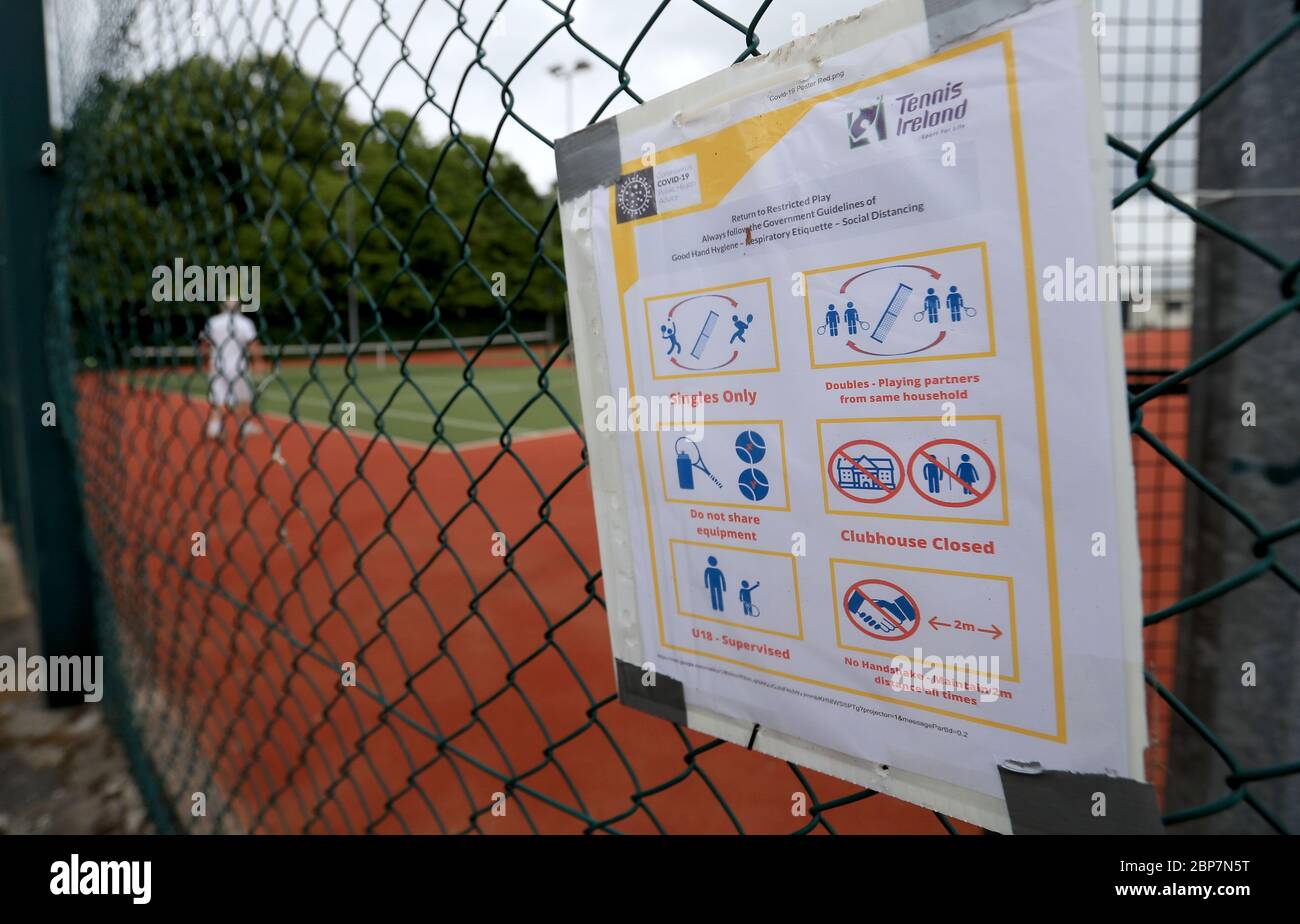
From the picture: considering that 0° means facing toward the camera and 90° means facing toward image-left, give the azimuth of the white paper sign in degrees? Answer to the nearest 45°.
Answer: approximately 45°
